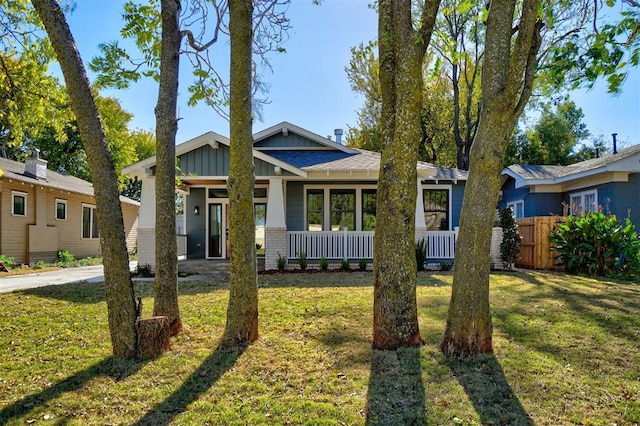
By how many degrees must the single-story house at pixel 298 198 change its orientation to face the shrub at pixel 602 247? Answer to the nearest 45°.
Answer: approximately 45° to its left

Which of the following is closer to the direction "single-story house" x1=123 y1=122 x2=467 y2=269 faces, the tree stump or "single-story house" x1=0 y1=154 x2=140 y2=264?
the tree stump

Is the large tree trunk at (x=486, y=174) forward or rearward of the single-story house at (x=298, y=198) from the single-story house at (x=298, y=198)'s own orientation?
forward

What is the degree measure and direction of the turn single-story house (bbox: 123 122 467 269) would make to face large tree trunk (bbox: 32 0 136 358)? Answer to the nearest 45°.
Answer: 0° — it already faces it

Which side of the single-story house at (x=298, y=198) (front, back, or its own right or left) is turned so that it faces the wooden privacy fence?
left

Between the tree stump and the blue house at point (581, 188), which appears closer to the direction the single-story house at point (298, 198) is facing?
the tree stump

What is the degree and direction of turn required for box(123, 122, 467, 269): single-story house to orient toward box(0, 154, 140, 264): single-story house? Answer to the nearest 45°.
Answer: approximately 90° to its right

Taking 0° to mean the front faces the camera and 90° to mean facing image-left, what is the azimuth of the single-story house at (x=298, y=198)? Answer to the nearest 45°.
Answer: approximately 0°

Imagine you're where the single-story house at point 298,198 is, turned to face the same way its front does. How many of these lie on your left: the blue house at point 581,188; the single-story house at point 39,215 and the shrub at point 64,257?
1

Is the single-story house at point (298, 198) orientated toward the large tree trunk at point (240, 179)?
yes

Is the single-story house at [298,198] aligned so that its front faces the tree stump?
yes

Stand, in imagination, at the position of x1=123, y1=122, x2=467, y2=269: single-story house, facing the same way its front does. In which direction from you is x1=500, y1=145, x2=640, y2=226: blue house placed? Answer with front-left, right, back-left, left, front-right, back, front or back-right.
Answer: left

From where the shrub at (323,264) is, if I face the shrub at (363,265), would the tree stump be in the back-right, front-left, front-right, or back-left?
back-right

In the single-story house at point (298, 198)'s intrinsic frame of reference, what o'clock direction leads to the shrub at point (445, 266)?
The shrub is roughly at 10 o'clock from the single-story house.
